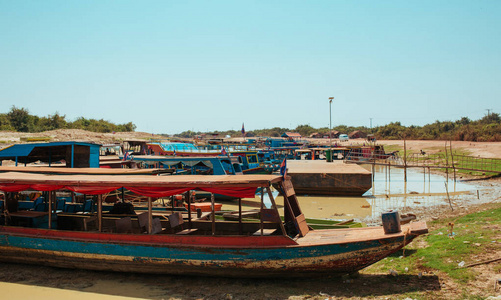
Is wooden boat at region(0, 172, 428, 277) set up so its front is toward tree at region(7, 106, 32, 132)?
no

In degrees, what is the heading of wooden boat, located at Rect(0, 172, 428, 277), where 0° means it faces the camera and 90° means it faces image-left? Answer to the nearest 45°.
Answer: approximately 270°
